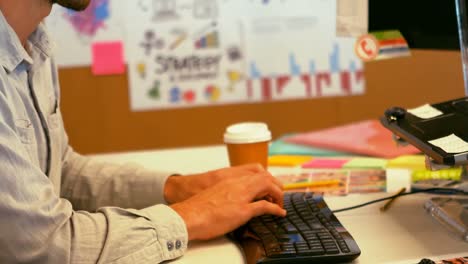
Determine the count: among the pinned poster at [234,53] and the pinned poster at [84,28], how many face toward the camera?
2

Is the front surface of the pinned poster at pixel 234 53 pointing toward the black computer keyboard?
yes

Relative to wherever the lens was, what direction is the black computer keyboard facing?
facing to the left of the viewer

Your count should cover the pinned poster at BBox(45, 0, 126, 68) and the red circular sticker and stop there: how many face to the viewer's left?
0

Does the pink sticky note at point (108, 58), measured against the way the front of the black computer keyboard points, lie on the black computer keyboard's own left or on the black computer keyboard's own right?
on the black computer keyboard's own right

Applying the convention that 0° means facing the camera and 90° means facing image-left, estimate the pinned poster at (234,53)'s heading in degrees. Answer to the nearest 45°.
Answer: approximately 0°

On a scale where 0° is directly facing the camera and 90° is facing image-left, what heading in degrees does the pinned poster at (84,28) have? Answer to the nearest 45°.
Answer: approximately 0°

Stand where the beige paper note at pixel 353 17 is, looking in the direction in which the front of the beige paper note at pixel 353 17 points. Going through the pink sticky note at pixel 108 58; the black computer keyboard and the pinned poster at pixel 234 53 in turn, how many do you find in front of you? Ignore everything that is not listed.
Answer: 1
